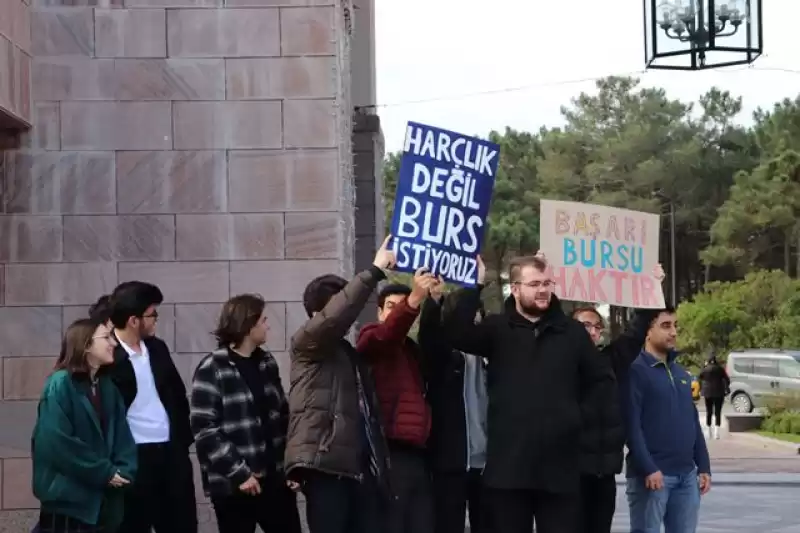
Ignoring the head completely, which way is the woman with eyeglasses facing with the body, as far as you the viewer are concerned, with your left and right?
facing the viewer and to the right of the viewer

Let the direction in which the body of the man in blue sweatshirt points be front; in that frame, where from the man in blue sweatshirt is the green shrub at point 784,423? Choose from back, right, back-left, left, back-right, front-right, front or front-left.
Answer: back-left

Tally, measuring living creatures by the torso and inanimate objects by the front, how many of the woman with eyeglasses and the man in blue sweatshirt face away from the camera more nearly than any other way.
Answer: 0

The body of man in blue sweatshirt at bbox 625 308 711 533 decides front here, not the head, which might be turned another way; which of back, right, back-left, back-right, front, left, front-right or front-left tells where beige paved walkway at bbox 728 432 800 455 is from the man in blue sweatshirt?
back-left

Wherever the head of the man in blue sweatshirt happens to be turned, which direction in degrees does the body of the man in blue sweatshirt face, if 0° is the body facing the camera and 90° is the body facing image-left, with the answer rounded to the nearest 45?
approximately 315°

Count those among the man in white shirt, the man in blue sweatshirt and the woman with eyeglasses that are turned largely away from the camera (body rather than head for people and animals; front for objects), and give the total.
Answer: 0

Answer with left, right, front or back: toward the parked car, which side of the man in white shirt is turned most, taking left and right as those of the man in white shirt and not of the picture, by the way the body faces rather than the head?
left

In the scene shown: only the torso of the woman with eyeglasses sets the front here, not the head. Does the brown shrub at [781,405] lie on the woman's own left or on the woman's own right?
on the woman's own left
